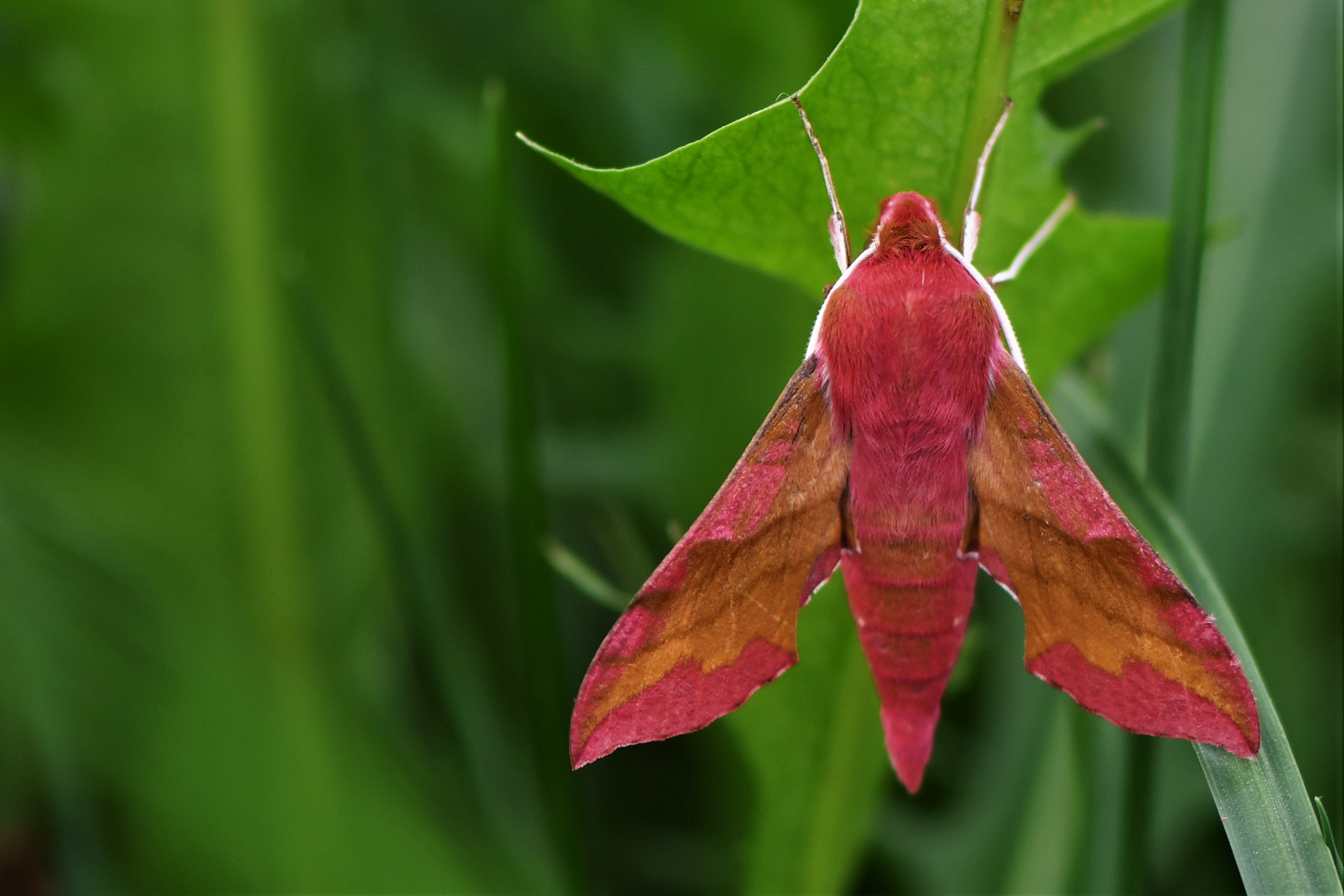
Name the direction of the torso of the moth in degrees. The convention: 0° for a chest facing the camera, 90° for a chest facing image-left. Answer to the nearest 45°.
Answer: approximately 180°
